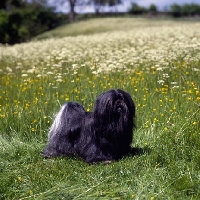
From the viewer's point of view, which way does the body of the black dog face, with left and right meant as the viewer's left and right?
facing the viewer and to the right of the viewer
